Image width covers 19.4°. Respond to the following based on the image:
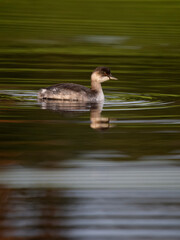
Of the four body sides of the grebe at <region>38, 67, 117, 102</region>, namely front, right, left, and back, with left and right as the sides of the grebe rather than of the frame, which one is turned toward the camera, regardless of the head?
right
